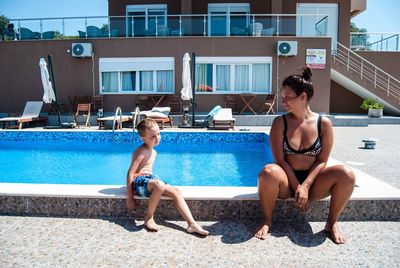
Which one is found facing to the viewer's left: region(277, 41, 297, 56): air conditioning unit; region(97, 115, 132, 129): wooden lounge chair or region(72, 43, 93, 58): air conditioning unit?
the wooden lounge chair

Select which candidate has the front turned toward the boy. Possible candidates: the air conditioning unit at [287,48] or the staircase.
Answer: the air conditioning unit

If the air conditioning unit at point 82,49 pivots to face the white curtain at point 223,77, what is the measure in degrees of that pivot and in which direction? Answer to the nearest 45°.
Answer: approximately 90° to its left

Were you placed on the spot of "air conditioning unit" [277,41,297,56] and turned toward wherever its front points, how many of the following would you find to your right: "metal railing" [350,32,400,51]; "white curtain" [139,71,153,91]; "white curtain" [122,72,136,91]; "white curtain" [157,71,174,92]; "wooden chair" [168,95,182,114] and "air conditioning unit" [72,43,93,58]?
5

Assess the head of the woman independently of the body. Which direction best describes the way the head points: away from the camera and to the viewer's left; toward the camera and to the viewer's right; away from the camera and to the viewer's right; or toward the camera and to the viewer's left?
toward the camera and to the viewer's left

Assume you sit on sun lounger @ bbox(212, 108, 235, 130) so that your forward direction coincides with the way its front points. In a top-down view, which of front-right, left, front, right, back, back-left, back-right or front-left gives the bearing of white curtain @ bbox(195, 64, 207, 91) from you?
back

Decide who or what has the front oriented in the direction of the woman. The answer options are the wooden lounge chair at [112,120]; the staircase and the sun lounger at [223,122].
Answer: the sun lounger

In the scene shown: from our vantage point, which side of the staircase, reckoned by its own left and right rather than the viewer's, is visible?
right

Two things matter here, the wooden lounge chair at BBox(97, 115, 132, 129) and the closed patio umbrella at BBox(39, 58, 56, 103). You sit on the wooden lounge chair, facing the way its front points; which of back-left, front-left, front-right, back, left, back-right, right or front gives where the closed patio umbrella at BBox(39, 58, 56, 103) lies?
front-right
